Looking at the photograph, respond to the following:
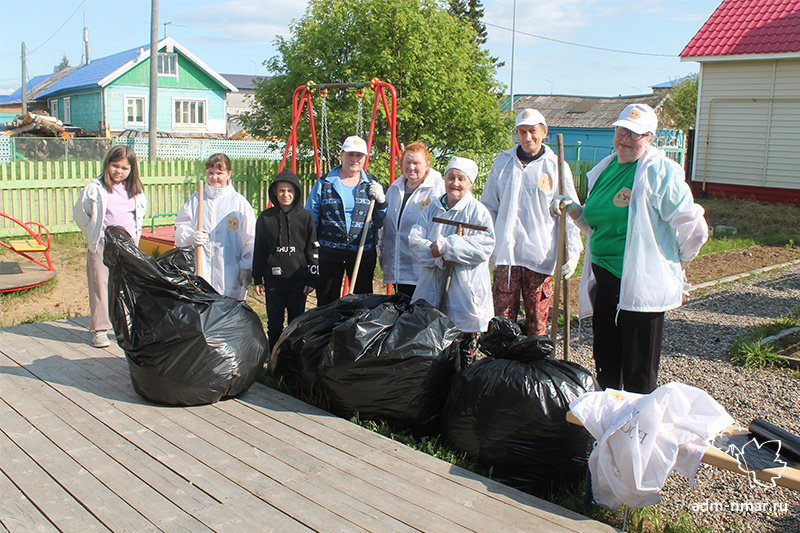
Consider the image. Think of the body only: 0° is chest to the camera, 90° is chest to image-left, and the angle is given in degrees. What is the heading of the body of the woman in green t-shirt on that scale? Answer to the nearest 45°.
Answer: approximately 45°

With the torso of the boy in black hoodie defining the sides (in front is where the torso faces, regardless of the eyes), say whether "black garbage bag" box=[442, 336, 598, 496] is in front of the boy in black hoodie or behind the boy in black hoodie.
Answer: in front

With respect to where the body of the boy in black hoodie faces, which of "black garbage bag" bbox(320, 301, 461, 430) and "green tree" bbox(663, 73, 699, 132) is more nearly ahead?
the black garbage bag

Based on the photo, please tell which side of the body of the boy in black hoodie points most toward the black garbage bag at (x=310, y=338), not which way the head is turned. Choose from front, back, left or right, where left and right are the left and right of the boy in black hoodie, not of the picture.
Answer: front

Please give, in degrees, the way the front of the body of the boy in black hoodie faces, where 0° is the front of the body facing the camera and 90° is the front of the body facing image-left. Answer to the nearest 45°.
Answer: approximately 0°

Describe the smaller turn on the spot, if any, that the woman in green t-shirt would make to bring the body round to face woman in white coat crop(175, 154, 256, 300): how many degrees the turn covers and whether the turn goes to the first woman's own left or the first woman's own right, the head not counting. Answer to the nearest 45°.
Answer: approximately 45° to the first woman's own right

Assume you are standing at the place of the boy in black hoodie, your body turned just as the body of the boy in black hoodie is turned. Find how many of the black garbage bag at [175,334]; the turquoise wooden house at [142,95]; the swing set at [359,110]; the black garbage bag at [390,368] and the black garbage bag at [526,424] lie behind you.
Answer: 2

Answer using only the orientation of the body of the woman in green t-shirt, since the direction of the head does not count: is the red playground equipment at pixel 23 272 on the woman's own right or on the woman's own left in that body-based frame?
on the woman's own right

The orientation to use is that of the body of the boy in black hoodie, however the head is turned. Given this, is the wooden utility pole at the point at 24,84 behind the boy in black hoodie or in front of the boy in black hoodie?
behind

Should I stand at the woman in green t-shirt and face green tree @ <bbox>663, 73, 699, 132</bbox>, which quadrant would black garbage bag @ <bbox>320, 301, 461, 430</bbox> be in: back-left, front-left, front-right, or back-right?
back-left

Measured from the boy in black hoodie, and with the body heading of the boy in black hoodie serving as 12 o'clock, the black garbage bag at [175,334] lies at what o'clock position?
The black garbage bag is roughly at 1 o'clock from the boy in black hoodie.

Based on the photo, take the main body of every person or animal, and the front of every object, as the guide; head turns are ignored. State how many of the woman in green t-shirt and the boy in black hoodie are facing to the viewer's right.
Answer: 0

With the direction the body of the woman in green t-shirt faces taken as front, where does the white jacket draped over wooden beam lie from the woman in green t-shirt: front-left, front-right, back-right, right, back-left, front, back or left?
front-left
